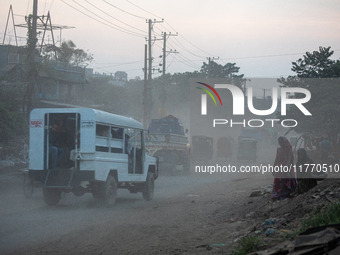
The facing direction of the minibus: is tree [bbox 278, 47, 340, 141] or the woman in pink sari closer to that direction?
the tree

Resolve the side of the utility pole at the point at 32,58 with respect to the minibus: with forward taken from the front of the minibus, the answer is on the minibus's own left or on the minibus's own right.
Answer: on the minibus's own left

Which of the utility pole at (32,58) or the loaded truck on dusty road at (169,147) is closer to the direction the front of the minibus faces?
the loaded truck on dusty road

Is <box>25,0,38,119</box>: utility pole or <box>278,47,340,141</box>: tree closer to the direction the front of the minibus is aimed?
the tree

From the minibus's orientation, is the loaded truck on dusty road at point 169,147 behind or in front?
in front

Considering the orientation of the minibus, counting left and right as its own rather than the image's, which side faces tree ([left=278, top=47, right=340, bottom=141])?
front

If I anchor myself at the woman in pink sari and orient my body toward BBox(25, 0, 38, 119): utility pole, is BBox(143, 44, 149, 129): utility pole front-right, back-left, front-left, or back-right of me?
front-right

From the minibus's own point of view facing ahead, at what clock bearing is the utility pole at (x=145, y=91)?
The utility pole is roughly at 11 o'clock from the minibus.

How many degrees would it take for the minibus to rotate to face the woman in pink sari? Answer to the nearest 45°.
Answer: approximately 45° to its right

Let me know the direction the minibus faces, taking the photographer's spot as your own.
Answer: facing away from the viewer and to the right of the viewer
